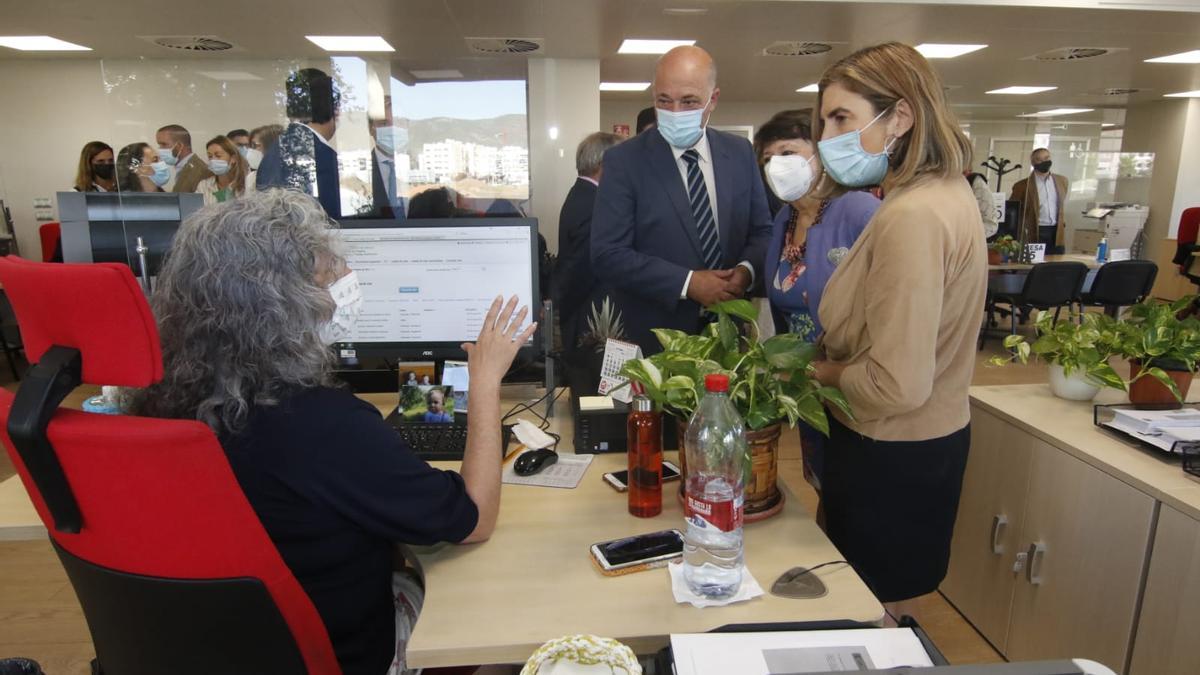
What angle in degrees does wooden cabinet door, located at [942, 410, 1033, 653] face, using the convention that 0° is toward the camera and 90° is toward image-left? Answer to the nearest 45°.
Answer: approximately 45°

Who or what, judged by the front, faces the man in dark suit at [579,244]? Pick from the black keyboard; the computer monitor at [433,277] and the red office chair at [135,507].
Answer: the red office chair

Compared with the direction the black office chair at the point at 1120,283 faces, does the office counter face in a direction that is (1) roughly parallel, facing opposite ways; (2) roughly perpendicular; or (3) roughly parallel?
roughly perpendicular

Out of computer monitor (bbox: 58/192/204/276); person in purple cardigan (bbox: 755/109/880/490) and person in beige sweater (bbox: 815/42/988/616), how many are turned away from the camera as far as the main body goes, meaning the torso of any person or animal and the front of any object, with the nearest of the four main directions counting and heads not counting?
1

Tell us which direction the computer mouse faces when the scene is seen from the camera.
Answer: facing away from the viewer and to the right of the viewer

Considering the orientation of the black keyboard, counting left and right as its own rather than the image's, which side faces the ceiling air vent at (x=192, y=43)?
back

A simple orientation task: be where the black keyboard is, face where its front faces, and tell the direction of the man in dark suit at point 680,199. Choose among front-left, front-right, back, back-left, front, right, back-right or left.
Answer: back-left

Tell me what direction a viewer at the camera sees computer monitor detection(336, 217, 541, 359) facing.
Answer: facing the viewer

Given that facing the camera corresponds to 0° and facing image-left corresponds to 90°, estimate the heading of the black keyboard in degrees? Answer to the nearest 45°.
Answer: approximately 0°

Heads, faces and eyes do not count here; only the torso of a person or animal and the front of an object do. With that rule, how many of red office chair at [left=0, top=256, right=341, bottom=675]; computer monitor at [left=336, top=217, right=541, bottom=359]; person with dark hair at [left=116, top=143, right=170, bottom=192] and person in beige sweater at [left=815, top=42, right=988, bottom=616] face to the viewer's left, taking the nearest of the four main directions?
1

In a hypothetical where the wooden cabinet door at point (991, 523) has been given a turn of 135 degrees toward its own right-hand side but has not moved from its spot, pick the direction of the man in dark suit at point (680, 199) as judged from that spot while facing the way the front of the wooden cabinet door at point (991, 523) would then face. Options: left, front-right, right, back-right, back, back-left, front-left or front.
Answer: left

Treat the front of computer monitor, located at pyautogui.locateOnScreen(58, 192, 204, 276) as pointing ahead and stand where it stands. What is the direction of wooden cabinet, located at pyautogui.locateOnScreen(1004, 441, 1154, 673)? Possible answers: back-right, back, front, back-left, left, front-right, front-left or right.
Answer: back-right

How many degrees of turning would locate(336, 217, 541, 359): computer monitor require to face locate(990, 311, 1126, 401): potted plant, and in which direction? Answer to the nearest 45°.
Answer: approximately 90° to its left

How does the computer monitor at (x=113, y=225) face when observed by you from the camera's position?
facing away from the viewer
